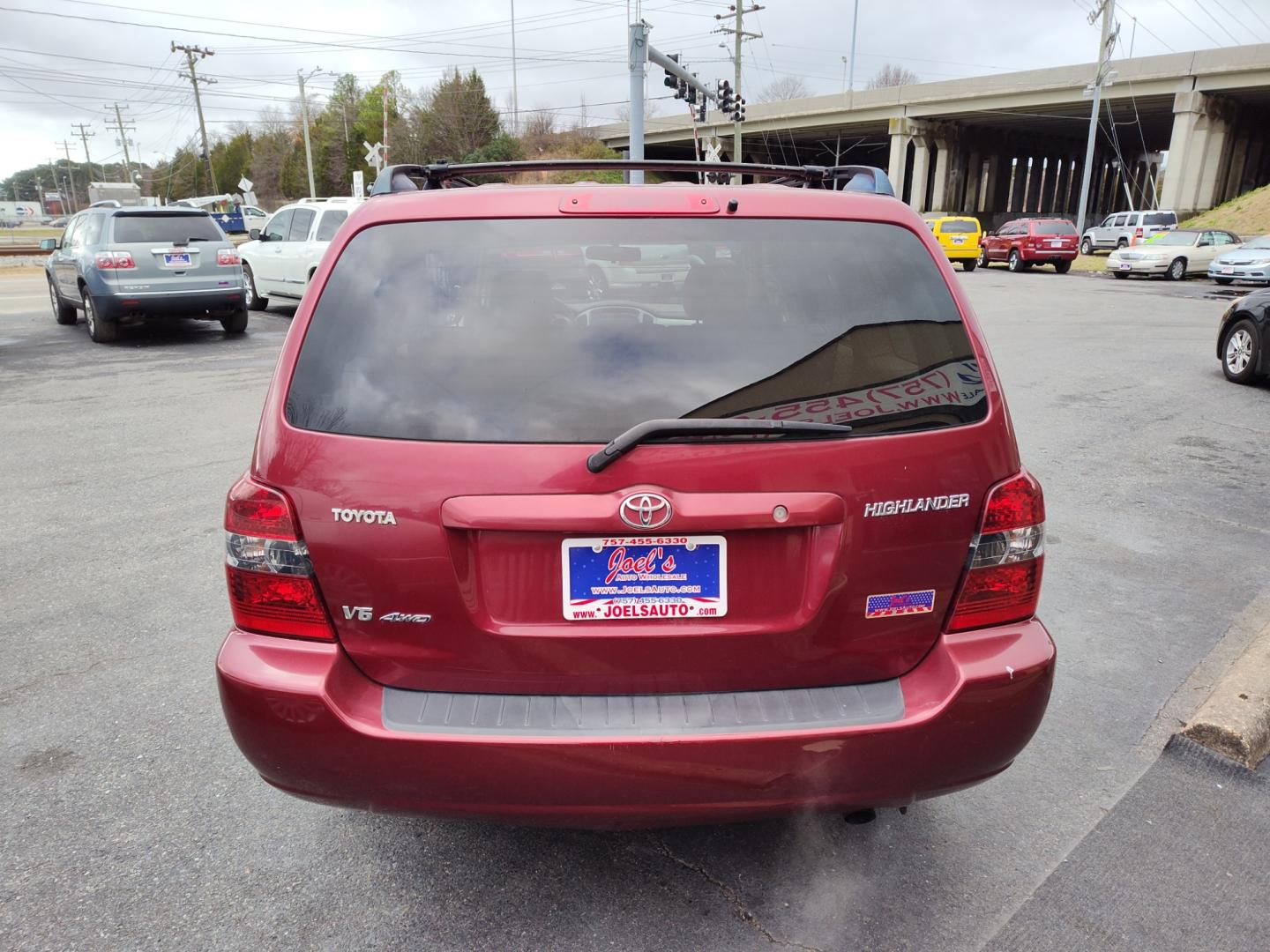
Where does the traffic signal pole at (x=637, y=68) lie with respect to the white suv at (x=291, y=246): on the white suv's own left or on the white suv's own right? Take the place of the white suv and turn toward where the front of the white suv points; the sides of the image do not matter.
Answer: on the white suv's own right

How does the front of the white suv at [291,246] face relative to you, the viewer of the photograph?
facing away from the viewer and to the left of the viewer

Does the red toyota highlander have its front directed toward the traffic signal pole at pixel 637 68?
yes

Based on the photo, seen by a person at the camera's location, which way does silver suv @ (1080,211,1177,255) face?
facing away from the viewer and to the left of the viewer

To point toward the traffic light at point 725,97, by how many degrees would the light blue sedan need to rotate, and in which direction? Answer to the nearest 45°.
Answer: approximately 45° to its right

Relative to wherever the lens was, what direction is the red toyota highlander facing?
facing away from the viewer

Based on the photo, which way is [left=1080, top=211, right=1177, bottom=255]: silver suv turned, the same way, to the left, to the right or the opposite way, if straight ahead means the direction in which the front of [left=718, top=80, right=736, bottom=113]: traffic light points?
to the right

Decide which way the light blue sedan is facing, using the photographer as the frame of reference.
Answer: facing the viewer and to the left of the viewer

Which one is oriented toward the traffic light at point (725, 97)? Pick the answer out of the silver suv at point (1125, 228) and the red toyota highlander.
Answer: the red toyota highlander

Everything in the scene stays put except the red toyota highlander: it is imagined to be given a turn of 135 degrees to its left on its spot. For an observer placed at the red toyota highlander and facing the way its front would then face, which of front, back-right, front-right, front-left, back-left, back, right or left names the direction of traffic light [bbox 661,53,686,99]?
back-right

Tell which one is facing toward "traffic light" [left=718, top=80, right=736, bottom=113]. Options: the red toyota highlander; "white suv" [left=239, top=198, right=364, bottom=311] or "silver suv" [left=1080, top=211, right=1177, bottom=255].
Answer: the red toyota highlander

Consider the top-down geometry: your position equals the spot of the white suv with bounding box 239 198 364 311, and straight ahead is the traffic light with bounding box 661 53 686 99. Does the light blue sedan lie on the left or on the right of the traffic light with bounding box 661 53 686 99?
right

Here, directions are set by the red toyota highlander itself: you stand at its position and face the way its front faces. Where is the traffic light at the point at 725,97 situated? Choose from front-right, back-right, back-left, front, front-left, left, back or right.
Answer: front

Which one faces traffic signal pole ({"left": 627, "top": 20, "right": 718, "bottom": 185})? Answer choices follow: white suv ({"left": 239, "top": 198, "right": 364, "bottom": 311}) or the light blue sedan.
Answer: the light blue sedan

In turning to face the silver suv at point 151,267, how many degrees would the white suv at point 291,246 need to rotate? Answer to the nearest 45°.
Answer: approximately 90° to its left
